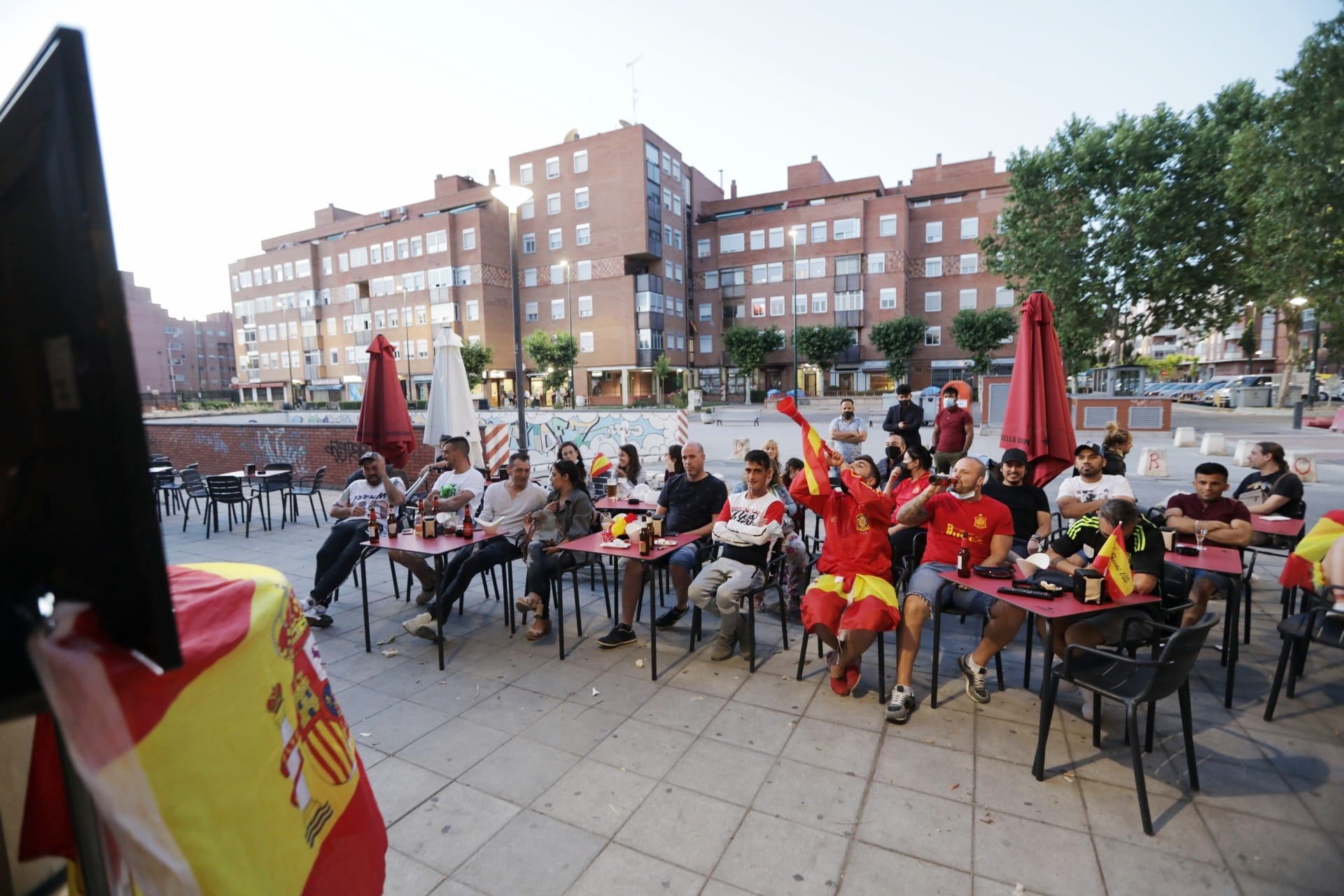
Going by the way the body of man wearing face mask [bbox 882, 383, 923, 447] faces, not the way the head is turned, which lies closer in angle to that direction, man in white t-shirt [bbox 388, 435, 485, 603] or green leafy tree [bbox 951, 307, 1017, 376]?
the man in white t-shirt

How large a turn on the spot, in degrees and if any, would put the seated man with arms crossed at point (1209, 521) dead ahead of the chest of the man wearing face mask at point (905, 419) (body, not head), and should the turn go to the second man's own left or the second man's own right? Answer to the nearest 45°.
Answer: approximately 45° to the second man's own left

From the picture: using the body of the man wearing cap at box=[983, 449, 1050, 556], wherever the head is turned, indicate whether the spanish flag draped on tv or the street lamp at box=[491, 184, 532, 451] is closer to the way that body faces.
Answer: the spanish flag draped on tv

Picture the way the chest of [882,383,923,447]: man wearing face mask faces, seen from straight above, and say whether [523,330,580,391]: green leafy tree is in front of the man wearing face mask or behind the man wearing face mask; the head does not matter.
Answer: behind

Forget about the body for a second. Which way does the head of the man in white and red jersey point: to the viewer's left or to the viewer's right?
to the viewer's left

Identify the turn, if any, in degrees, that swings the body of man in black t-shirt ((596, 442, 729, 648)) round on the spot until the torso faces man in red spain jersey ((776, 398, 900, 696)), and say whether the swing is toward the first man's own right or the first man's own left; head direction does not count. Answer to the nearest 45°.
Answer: approximately 90° to the first man's own left

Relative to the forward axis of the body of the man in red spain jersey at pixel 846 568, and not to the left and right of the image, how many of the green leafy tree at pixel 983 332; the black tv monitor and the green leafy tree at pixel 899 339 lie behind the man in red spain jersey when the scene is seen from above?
2

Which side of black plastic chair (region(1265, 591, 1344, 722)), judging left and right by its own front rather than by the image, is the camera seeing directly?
left

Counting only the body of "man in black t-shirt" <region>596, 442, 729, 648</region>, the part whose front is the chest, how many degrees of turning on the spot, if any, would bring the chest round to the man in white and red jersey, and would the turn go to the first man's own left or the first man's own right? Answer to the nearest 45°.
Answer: approximately 90° to the first man's own left

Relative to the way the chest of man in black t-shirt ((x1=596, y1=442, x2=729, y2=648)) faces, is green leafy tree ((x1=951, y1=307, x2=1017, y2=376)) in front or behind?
behind
